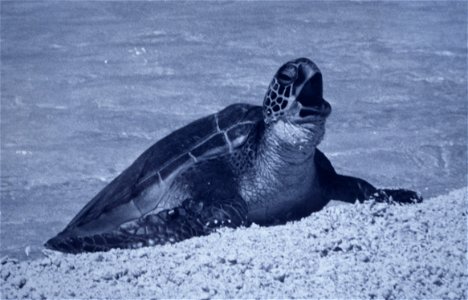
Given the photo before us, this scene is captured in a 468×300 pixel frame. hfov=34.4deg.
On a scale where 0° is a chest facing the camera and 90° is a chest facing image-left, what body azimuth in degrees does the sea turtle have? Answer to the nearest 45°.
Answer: approximately 315°
